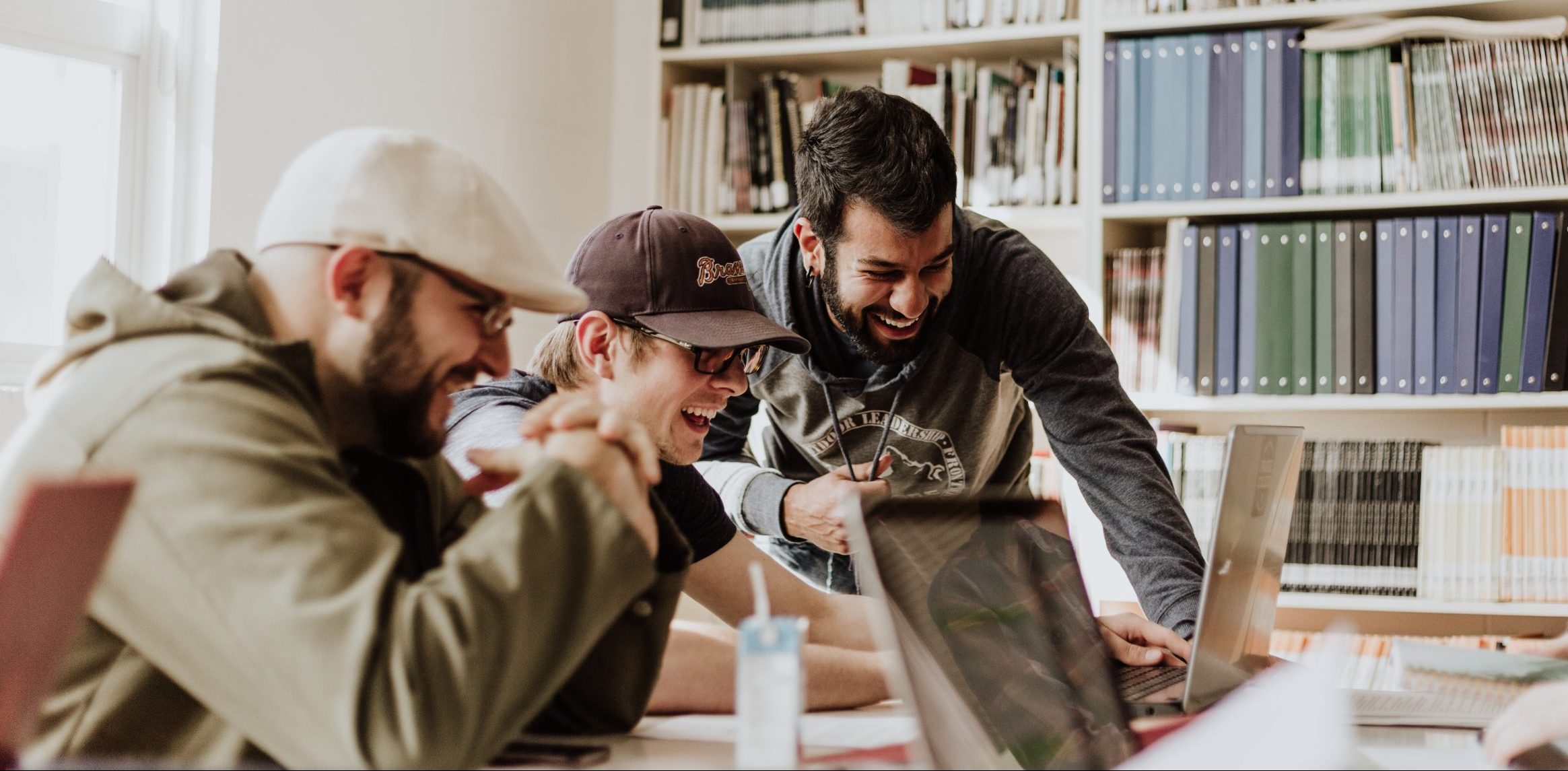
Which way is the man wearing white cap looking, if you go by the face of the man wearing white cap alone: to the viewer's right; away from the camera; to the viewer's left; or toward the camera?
to the viewer's right

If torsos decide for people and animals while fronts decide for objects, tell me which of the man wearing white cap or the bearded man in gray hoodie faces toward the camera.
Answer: the bearded man in gray hoodie

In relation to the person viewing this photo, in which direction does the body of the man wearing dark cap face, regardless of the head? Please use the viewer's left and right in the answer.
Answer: facing the viewer and to the right of the viewer

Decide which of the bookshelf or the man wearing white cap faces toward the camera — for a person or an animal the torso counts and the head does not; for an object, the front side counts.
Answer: the bookshelf

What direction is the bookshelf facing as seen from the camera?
toward the camera

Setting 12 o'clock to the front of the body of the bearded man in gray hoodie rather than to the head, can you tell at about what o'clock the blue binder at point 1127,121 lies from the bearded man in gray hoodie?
The blue binder is roughly at 7 o'clock from the bearded man in gray hoodie.

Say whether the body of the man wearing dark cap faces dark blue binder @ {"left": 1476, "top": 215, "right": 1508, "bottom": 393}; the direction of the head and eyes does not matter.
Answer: no

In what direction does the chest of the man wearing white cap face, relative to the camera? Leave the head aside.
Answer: to the viewer's right

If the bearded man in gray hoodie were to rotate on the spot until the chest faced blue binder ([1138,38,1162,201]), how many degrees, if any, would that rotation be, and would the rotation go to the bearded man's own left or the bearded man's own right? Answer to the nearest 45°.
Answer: approximately 135° to the bearded man's own left

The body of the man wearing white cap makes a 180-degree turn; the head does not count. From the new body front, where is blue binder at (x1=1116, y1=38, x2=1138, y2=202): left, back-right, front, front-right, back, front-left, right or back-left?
back-right

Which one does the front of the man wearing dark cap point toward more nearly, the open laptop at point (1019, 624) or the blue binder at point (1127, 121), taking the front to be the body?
the open laptop

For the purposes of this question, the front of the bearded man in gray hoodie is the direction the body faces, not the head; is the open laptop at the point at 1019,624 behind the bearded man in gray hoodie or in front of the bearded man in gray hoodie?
in front

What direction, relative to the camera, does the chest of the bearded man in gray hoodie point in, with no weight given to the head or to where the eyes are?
toward the camera

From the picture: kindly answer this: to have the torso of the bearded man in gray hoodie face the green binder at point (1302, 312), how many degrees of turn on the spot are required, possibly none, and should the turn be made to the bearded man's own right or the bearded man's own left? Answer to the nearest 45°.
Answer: approximately 135° to the bearded man's own left

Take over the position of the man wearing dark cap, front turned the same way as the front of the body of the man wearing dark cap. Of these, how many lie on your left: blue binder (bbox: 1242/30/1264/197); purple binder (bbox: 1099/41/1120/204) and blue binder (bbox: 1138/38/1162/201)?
3

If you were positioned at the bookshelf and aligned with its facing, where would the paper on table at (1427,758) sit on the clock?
The paper on table is roughly at 12 o'clock from the bookshelf.
